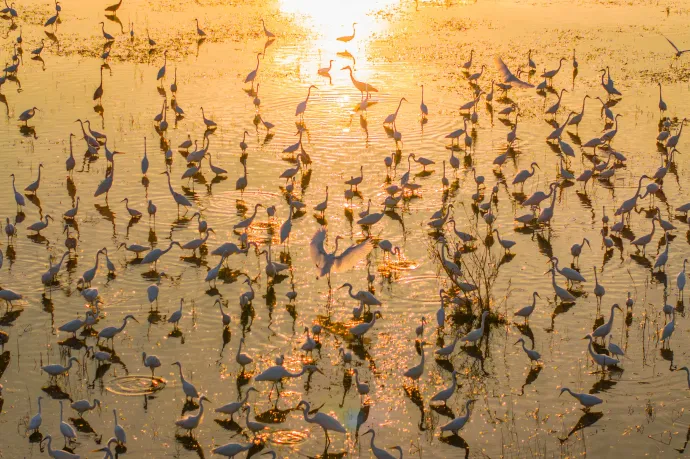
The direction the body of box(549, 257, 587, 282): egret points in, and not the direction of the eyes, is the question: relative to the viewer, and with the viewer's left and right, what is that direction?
facing to the left of the viewer

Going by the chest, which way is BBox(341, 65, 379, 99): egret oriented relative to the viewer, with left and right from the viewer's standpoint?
facing to the left of the viewer

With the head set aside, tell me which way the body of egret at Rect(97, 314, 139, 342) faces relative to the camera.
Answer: to the viewer's right

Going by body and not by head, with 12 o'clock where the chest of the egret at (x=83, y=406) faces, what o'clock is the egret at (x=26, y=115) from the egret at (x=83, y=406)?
the egret at (x=26, y=115) is roughly at 9 o'clock from the egret at (x=83, y=406).

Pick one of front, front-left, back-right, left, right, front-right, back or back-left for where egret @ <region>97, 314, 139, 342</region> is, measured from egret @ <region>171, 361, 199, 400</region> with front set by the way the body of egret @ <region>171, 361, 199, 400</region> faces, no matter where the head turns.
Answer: front-right

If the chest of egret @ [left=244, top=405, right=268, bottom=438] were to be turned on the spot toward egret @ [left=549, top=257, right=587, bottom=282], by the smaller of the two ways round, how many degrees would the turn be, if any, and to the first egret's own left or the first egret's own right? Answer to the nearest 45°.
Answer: approximately 135° to the first egret's own right

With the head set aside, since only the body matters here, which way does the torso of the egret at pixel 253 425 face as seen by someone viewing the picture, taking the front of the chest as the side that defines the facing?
to the viewer's left
